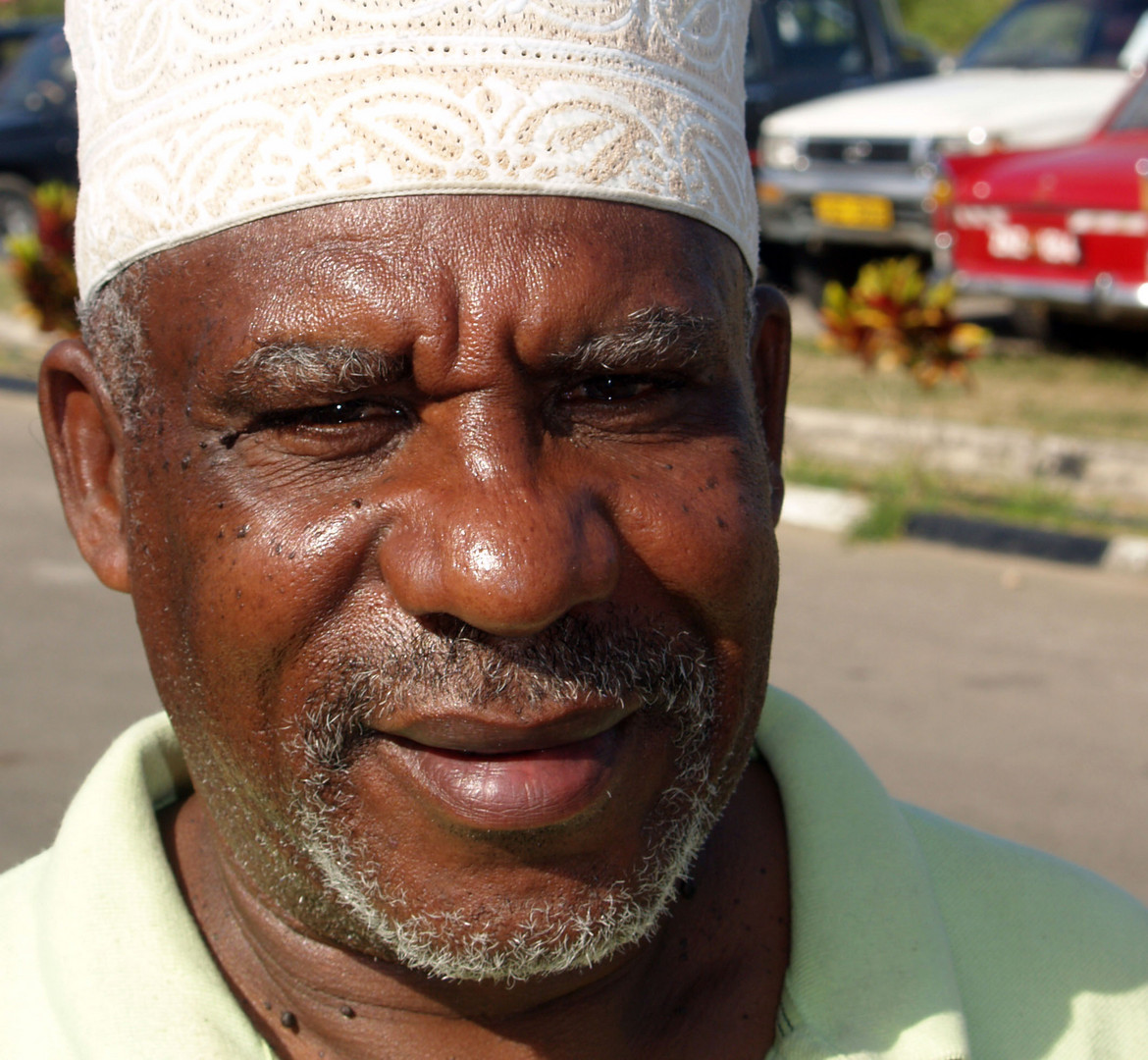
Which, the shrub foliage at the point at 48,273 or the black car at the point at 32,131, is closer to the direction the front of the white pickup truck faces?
the shrub foliage

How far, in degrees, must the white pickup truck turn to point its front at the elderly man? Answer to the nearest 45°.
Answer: approximately 45° to its left

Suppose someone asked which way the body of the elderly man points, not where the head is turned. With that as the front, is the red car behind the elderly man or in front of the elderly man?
behind

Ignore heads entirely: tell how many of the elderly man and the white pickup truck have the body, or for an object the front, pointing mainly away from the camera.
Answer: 0

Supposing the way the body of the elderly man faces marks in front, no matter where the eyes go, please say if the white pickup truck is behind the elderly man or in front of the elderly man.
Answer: behind

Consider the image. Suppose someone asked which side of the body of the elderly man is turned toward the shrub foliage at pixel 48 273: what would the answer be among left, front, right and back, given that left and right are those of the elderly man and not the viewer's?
back

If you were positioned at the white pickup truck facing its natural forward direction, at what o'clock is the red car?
The red car is roughly at 10 o'clock from the white pickup truck.

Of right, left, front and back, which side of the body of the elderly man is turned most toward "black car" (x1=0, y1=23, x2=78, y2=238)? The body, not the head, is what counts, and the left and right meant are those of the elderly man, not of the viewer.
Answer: back

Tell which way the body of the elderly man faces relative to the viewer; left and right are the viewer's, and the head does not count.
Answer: facing the viewer

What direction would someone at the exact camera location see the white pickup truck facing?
facing the viewer and to the left of the viewer
